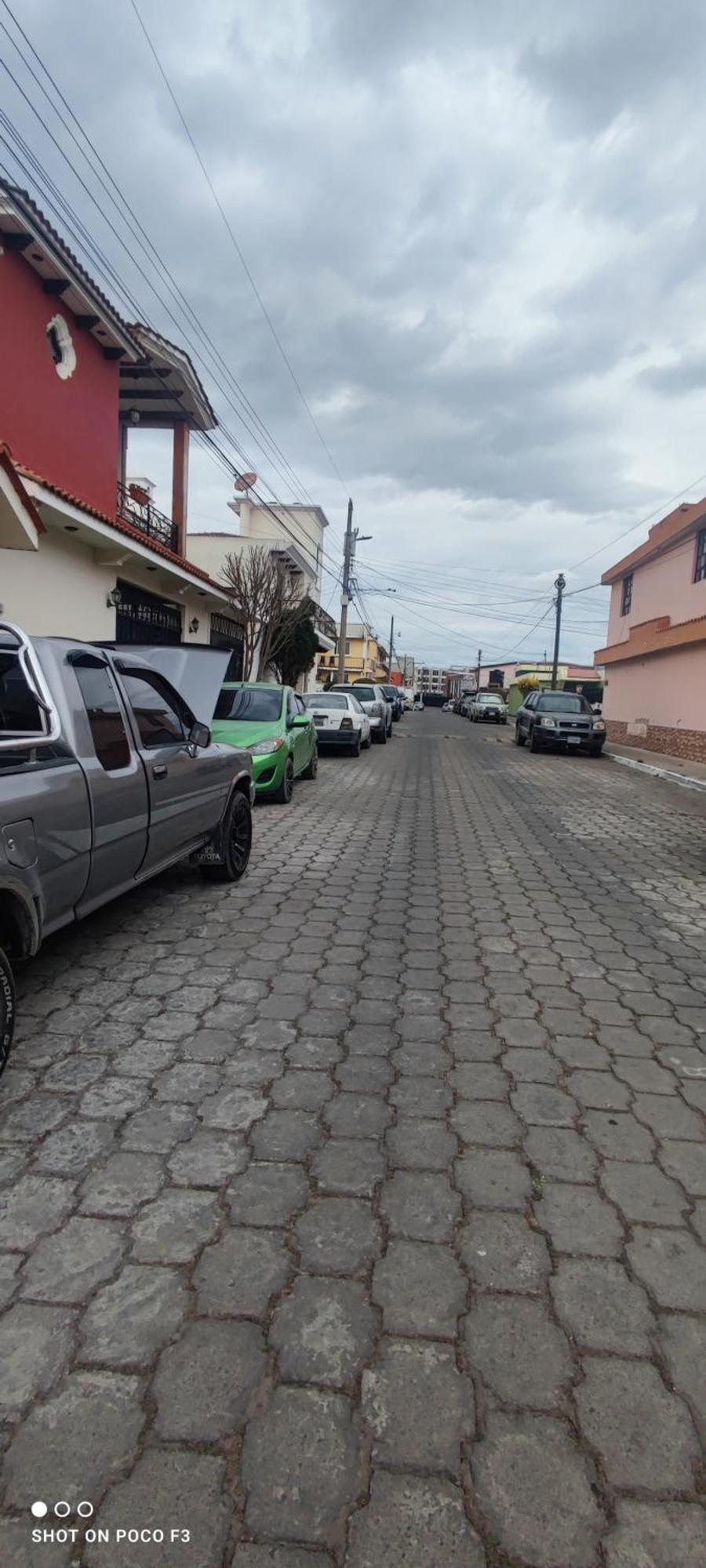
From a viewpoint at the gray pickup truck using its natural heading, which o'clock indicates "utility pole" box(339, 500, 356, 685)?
The utility pole is roughly at 11 o'clock from the gray pickup truck.

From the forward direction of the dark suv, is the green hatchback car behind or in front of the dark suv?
in front

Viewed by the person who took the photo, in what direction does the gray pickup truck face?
facing away from the viewer and to the right of the viewer

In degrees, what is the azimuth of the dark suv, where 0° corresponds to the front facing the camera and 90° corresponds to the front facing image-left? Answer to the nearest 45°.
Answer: approximately 0°

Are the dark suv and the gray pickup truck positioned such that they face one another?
yes

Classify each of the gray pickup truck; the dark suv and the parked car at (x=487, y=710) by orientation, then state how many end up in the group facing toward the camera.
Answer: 2

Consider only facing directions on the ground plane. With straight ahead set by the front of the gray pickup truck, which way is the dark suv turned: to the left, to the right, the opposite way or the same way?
the opposite way

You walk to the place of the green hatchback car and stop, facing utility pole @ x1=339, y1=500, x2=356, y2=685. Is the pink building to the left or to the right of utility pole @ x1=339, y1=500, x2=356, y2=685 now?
right

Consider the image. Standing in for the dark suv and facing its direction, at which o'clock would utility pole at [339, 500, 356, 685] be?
The utility pole is roughly at 5 o'clock from the dark suv.

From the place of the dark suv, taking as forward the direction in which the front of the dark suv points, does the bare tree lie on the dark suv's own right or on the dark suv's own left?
on the dark suv's own right

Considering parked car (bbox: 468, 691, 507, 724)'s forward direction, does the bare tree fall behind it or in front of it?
in front
